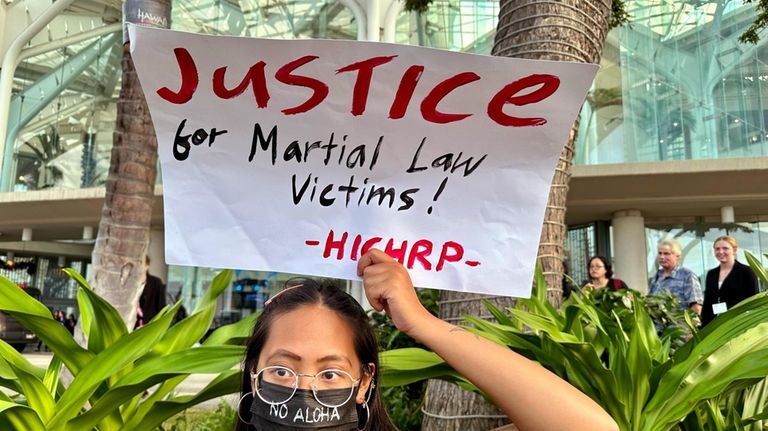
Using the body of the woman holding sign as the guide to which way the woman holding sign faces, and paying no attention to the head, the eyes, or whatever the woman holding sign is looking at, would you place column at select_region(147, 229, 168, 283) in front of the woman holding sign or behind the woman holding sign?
behind

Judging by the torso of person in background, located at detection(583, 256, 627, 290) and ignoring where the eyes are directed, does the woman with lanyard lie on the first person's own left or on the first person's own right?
on the first person's own left

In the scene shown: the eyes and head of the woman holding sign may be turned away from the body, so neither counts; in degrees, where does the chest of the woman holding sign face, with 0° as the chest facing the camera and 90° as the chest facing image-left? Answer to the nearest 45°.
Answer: approximately 0°

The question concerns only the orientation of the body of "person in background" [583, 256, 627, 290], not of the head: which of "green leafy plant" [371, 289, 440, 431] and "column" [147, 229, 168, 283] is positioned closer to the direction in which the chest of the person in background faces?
the green leafy plant

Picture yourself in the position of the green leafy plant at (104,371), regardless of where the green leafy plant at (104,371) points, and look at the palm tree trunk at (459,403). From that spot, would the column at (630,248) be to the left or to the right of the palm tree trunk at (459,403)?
left

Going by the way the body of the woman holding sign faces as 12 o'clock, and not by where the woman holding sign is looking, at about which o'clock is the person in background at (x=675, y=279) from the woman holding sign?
The person in background is roughly at 7 o'clock from the woman holding sign.

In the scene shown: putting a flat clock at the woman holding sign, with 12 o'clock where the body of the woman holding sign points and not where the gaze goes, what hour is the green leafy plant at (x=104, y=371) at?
The green leafy plant is roughly at 4 o'clock from the woman holding sign.

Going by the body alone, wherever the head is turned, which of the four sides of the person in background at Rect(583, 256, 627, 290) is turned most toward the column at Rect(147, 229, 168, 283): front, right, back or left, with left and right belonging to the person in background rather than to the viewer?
right

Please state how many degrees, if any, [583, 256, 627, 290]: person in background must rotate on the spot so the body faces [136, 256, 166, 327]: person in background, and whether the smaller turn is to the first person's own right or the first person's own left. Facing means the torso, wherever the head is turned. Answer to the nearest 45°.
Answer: approximately 45° to the first person's own right

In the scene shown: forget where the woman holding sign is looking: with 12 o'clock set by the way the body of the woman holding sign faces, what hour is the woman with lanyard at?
The woman with lanyard is roughly at 7 o'clock from the woman holding sign.
